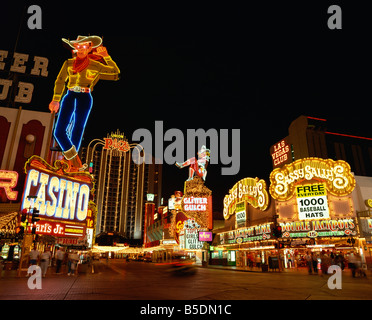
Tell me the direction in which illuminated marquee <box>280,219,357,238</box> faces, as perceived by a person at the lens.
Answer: facing the viewer

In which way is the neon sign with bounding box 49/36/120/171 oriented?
toward the camera

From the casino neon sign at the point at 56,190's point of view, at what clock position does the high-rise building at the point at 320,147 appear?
The high-rise building is roughly at 9 o'clock from the casino neon sign.

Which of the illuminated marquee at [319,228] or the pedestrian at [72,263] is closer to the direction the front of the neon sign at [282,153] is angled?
the pedestrian

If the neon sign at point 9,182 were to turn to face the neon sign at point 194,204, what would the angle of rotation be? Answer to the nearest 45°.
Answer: approximately 90° to its left

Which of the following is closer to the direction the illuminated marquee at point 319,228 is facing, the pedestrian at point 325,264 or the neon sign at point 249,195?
the pedestrian

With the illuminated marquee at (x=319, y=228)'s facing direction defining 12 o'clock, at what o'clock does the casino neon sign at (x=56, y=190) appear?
The casino neon sign is roughly at 2 o'clock from the illuminated marquee.

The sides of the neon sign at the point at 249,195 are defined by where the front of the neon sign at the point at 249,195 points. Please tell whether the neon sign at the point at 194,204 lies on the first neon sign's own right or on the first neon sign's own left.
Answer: on the first neon sign's own right

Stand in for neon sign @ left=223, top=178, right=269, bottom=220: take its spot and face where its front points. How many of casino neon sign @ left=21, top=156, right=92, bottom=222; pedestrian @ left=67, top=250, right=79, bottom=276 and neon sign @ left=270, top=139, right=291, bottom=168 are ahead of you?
2

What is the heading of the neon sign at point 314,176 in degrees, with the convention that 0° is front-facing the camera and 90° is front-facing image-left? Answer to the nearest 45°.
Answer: approximately 0°

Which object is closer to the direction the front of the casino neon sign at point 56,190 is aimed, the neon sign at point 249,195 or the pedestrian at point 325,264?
the pedestrian

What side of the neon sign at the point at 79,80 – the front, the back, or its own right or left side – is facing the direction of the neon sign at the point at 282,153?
left
